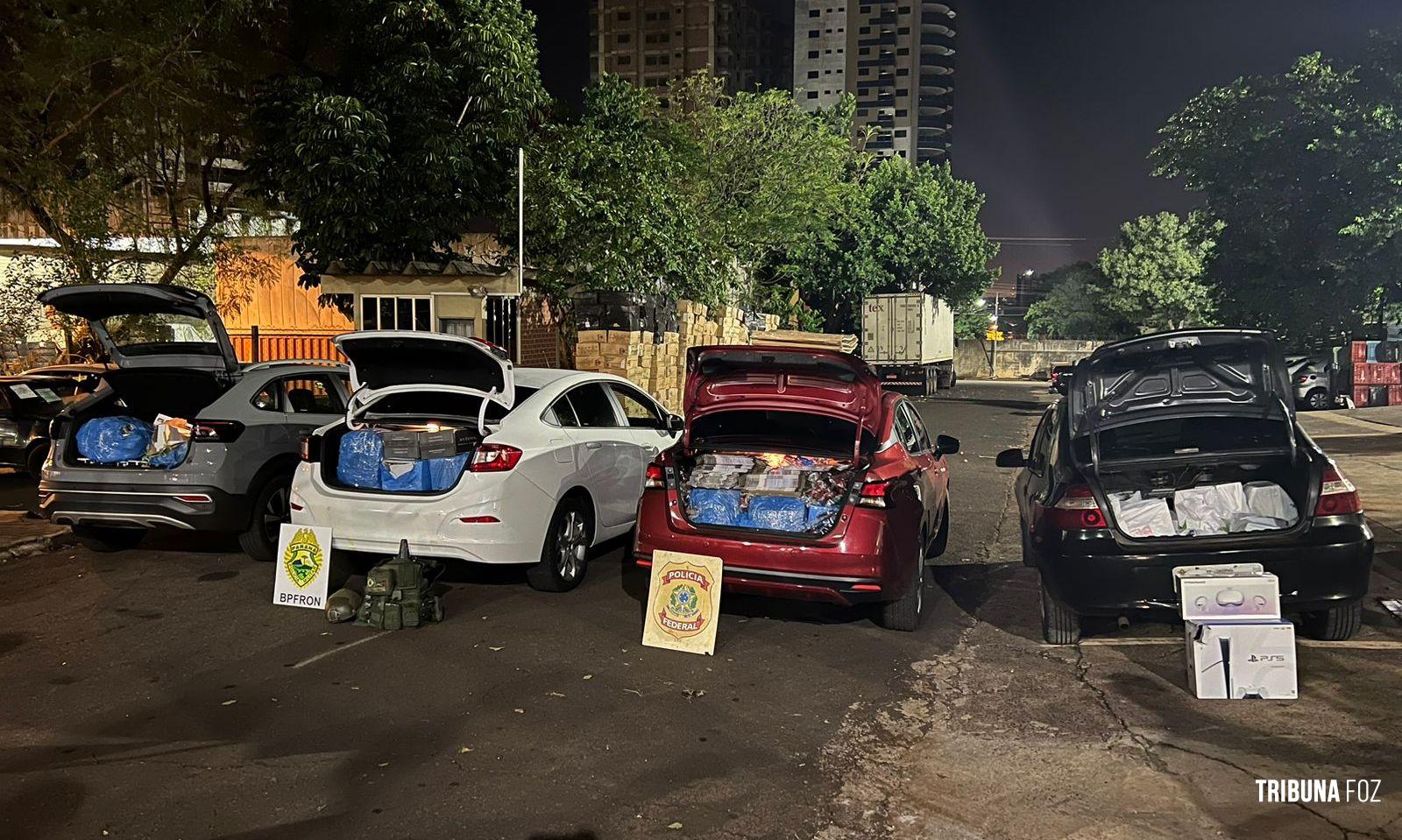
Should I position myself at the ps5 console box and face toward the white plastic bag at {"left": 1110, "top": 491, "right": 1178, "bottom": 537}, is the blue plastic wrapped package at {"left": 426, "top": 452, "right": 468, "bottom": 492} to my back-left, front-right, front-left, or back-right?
front-left

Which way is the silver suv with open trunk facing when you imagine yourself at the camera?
facing away from the viewer and to the right of the viewer

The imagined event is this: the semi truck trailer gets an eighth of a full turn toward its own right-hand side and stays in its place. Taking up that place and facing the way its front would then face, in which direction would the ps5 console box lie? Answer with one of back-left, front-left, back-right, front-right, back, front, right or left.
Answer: right

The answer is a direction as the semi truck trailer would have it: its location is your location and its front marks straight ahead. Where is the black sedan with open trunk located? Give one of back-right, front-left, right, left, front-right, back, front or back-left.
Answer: back-right

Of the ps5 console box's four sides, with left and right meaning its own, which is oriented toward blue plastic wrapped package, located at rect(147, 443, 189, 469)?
right

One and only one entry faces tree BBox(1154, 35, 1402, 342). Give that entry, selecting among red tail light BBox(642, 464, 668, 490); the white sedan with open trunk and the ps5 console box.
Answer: the white sedan with open trunk

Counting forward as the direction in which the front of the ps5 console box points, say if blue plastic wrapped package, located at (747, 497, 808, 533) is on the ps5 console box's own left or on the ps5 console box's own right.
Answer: on the ps5 console box's own right

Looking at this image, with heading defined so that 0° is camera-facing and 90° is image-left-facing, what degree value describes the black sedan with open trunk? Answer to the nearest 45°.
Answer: approximately 180°

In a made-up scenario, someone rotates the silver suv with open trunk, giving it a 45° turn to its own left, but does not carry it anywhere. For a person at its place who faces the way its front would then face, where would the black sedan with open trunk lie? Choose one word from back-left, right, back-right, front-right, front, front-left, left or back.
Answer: back-right

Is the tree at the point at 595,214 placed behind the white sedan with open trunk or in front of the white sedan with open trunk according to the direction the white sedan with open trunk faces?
in front

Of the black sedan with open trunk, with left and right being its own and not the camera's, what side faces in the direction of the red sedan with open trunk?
left

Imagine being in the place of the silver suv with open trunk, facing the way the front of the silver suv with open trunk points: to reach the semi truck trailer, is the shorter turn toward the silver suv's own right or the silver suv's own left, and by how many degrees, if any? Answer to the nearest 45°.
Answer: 0° — it already faces it

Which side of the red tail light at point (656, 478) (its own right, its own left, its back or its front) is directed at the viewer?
front

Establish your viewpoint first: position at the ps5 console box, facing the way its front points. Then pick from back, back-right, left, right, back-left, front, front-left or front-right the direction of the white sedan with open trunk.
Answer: right

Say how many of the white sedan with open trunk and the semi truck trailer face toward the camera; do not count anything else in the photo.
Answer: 0

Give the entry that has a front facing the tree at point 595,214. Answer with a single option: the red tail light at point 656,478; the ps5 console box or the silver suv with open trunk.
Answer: the silver suv with open trunk

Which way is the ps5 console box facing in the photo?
toward the camera
